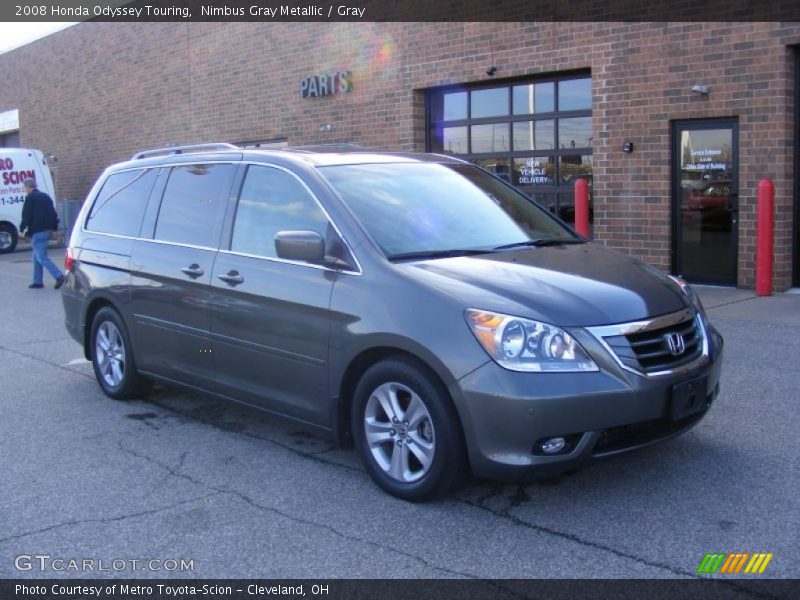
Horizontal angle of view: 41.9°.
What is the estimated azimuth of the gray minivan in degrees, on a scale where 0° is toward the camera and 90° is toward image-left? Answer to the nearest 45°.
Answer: approximately 315°

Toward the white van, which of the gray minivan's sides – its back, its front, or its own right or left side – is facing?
back

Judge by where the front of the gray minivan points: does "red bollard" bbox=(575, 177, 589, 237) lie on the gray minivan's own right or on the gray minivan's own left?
on the gray minivan's own left

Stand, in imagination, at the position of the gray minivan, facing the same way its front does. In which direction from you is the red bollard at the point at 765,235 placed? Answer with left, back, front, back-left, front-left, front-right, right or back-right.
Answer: left

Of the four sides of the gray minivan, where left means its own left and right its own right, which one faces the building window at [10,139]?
back

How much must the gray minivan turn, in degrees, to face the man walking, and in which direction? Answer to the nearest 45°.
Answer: approximately 180°
